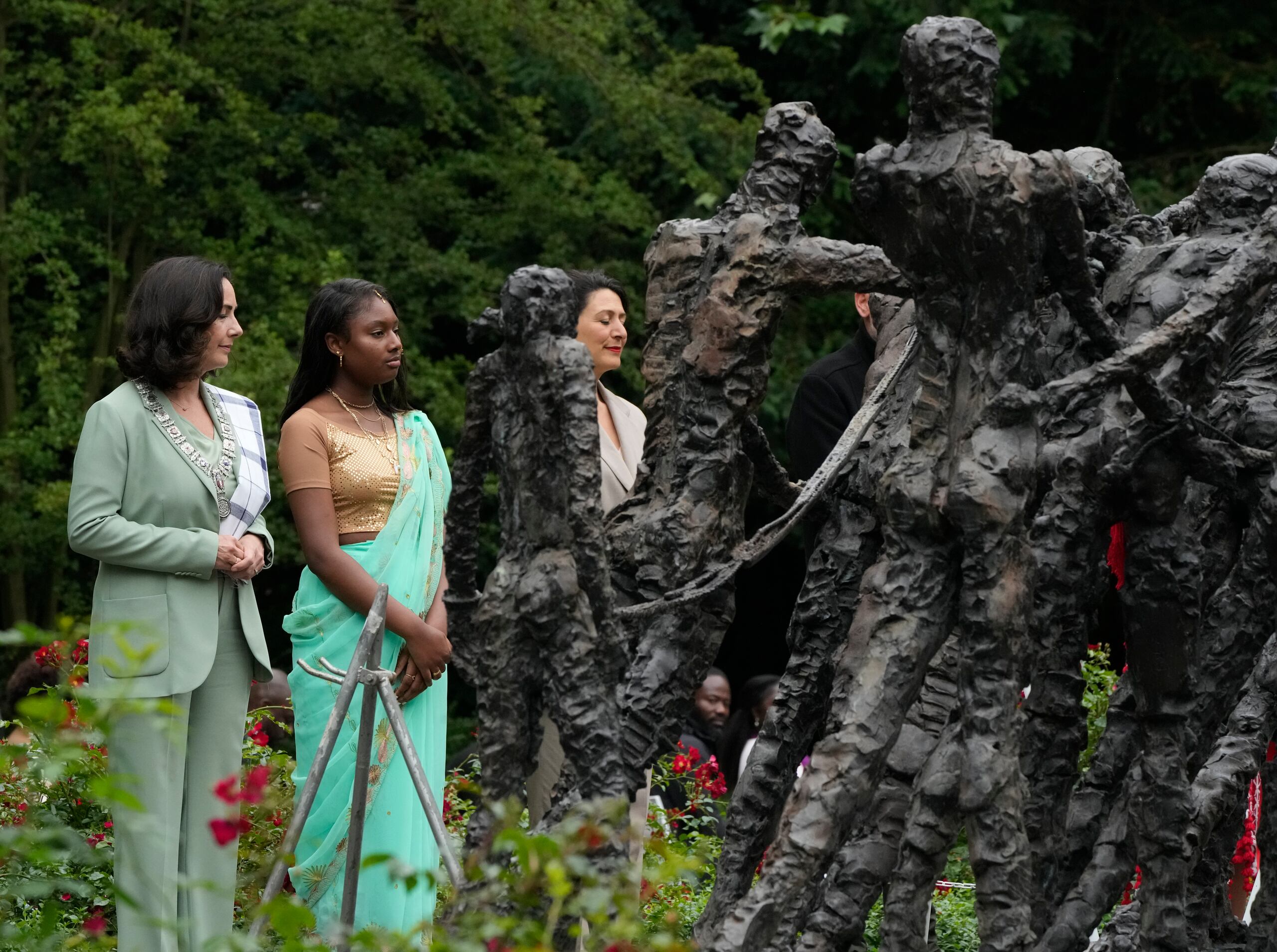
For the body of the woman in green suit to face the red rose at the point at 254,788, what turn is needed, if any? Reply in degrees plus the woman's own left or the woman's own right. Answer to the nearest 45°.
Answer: approximately 45° to the woman's own right

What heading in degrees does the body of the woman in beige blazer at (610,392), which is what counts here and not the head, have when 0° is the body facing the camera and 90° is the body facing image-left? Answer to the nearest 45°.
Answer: approximately 315°

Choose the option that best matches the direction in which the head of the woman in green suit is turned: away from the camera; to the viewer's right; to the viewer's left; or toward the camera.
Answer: to the viewer's right

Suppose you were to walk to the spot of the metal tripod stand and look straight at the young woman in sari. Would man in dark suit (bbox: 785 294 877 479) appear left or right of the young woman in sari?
right

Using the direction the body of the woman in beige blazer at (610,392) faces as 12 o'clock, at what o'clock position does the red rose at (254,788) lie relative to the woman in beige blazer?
The red rose is roughly at 2 o'clock from the woman in beige blazer.

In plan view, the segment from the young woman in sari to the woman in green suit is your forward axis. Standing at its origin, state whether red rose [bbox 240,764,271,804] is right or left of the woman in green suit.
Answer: left

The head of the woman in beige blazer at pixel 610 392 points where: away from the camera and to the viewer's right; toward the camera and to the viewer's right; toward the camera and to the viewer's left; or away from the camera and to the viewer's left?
toward the camera and to the viewer's right
